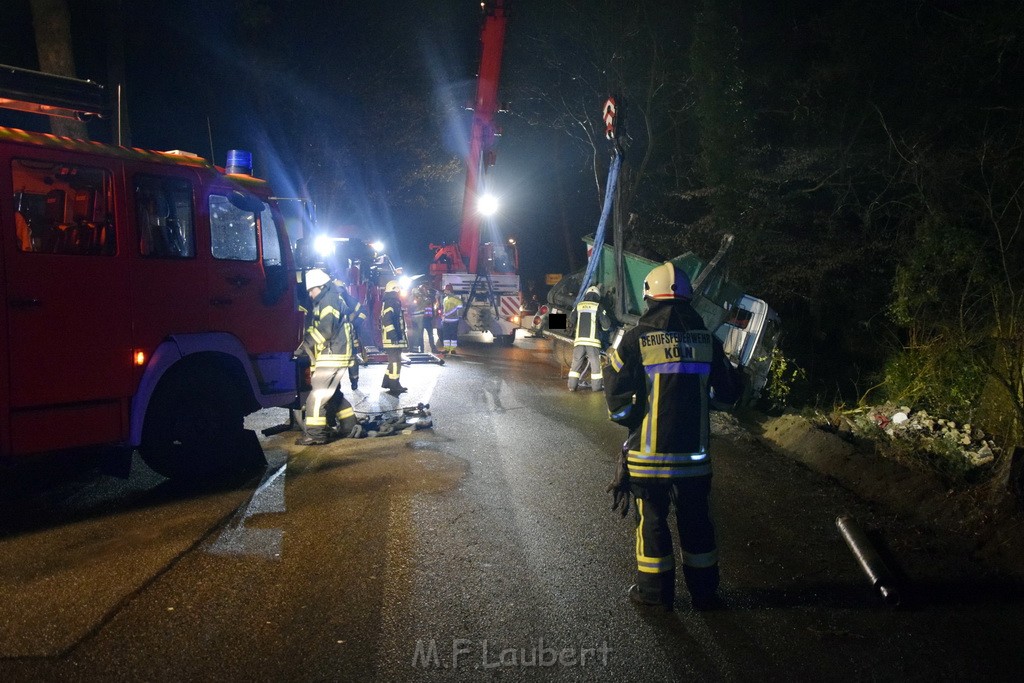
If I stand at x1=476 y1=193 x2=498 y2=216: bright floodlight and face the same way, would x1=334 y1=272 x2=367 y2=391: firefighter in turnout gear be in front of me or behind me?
in front

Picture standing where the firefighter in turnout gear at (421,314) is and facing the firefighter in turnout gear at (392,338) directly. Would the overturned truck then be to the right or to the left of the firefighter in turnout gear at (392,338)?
left

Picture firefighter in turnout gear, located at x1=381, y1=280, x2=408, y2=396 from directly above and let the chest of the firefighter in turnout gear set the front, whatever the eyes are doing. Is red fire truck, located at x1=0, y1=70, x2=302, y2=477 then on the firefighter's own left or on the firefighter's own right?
on the firefighter's own right

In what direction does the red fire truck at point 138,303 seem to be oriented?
to the viewer's right
